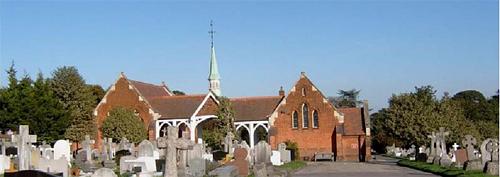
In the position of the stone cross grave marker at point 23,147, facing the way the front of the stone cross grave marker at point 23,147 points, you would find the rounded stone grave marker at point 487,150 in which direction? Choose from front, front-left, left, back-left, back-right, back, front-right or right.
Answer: left

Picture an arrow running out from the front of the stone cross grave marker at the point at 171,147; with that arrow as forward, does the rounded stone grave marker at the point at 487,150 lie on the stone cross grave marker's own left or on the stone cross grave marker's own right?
on the stone cross grave marker's own left

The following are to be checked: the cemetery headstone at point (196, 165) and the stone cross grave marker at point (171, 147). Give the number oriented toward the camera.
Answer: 2

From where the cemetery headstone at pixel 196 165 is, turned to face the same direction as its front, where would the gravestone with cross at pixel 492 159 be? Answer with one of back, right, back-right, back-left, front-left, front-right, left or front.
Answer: left

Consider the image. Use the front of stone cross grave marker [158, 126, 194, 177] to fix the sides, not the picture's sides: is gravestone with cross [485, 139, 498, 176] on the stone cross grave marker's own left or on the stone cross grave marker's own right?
on the stone cross grave marker's own left

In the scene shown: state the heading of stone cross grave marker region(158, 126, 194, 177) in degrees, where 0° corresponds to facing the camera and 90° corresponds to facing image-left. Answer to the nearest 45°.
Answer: approximately 0°

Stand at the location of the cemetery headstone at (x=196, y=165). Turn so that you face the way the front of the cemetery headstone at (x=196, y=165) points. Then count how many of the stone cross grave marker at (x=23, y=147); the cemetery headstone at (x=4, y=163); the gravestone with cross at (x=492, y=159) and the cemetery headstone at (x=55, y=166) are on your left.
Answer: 1
